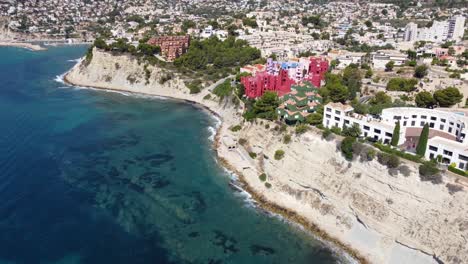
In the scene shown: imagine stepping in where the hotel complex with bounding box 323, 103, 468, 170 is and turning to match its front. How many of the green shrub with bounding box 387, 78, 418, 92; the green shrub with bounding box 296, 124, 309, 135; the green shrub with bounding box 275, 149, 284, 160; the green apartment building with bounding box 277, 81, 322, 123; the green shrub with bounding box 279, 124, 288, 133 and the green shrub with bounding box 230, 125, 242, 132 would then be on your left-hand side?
0

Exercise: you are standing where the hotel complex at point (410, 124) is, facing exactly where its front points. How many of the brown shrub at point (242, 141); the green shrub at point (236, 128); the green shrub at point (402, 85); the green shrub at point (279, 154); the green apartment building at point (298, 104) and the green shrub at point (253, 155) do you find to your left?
0

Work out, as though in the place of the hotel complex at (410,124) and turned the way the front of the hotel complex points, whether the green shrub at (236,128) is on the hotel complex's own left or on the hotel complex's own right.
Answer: on the hotel complex's own right

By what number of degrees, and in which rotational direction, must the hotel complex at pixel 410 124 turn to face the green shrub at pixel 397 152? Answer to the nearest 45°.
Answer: approximately 45° to its left

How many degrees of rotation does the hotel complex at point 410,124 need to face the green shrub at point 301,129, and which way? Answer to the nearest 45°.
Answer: approximately 45° to its right

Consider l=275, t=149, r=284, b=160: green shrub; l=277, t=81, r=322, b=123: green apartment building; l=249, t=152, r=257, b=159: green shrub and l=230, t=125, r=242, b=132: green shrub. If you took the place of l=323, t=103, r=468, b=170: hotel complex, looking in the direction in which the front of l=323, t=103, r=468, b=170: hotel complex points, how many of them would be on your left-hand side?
0

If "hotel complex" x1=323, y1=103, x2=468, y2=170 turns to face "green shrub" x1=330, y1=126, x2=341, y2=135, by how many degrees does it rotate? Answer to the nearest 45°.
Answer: approximately 45° to its right

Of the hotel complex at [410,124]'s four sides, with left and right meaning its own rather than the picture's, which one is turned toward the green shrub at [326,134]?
right

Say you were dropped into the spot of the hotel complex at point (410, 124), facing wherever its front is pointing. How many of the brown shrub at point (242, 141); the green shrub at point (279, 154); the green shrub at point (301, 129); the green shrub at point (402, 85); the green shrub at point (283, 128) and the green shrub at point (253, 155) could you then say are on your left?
0

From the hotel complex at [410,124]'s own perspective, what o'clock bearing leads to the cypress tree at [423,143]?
The cypress tree is roughly at 10 o'clock from the hotel complex.

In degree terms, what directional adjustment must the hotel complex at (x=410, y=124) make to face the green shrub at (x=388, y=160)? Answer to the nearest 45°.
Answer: approximately 45° to its left

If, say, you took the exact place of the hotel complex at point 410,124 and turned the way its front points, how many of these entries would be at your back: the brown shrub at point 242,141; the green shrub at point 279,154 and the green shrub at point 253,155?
0

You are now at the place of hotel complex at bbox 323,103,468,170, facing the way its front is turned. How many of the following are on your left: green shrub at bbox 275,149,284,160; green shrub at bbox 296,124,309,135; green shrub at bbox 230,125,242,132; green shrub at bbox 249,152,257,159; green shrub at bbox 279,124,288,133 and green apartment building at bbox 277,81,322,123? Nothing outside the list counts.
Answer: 0

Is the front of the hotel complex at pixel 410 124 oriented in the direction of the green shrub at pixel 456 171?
no

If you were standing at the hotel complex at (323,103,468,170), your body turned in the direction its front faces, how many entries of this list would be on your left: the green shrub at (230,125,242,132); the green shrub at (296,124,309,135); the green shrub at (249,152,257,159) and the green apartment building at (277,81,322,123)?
0

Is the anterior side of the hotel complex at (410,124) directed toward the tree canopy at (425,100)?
no

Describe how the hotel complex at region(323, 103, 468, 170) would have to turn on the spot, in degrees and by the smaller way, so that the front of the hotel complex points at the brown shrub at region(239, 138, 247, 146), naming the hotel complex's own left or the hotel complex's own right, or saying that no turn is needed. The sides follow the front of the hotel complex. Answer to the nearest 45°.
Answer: approximately 45° to the hotel complex's own right

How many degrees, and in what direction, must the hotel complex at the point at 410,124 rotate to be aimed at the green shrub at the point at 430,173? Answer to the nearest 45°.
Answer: approximately 45° to its left

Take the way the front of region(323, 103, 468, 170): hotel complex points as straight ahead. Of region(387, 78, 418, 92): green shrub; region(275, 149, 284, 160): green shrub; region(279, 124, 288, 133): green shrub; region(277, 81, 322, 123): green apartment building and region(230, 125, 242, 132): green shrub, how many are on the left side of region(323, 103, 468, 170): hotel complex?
0

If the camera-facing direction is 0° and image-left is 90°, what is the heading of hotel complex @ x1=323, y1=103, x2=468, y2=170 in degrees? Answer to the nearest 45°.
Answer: approximately 45°

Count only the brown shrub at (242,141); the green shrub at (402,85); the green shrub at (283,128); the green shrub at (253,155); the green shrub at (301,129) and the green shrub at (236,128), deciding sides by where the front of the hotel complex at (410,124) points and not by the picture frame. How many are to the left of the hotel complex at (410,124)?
0
